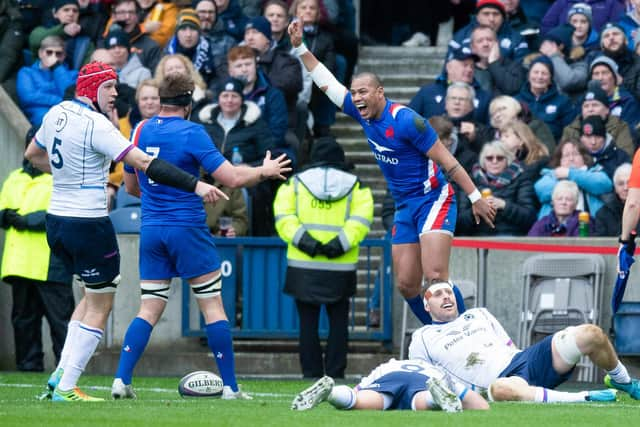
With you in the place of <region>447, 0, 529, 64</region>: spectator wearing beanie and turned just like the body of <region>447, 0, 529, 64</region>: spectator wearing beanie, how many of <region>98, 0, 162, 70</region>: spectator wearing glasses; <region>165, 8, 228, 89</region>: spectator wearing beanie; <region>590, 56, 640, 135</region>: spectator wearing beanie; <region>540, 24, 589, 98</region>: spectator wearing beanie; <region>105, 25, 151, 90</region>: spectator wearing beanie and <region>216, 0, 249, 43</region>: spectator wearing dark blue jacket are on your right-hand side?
4

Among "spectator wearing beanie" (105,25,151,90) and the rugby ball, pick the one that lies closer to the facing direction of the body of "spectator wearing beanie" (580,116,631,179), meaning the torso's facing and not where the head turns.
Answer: the rugby ball

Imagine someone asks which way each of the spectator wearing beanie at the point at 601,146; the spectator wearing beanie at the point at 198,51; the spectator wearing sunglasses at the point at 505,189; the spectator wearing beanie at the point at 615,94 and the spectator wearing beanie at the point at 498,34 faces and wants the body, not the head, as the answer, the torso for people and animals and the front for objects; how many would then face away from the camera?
0

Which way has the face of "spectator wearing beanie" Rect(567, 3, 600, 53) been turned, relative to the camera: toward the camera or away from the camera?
toward the camera

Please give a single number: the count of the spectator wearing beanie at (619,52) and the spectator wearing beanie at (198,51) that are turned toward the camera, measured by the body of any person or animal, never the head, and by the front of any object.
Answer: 2

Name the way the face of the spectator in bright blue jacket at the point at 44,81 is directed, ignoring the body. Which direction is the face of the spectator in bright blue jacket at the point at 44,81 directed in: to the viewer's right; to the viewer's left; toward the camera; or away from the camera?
toward the camera

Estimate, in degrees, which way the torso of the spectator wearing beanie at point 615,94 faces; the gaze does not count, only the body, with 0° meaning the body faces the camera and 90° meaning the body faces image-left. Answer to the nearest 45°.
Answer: approximately 45°

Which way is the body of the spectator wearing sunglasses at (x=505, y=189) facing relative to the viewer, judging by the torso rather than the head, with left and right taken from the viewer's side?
facing the viewer and to the left of the viewer

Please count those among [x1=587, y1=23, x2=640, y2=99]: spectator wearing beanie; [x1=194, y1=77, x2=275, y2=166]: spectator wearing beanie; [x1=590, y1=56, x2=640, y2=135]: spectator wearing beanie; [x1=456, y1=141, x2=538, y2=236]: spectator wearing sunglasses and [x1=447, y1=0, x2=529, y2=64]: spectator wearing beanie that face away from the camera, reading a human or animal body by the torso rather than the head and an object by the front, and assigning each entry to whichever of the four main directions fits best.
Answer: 0

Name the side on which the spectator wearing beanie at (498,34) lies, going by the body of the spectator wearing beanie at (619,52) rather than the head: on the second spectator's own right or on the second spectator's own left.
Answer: on the second spectator's own right

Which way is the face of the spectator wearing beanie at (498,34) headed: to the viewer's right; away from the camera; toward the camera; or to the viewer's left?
toward the camera

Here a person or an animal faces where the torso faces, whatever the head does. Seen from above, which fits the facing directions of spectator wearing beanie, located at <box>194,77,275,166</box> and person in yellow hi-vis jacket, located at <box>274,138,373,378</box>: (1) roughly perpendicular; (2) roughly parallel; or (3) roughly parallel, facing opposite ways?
roughly parallel, facing opposite ways

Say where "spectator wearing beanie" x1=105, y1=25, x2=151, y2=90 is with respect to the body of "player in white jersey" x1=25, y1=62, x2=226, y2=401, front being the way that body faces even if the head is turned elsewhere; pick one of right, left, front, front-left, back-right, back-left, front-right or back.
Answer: front-left

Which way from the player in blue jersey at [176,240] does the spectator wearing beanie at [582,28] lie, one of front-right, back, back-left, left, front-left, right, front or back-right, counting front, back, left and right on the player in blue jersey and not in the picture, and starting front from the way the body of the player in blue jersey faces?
front

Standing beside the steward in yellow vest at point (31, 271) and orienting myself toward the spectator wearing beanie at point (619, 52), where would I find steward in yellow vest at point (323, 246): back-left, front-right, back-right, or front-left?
front-right

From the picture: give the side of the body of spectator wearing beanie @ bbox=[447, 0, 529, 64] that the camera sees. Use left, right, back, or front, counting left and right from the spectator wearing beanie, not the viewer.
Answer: front

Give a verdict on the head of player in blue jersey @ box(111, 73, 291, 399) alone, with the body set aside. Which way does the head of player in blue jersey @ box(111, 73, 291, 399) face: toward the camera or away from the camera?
away from the camera

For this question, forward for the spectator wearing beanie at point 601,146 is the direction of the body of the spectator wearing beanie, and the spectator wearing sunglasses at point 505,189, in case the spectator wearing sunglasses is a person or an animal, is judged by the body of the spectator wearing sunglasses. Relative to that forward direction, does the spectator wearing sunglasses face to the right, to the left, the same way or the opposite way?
the same way
